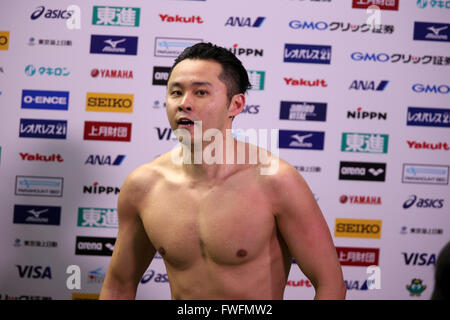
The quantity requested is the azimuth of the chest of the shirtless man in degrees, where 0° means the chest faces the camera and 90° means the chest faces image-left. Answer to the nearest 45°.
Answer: approximately 45°
